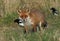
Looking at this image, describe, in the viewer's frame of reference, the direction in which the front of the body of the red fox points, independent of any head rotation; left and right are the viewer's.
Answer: facing the viewer and to the left of the viewer
